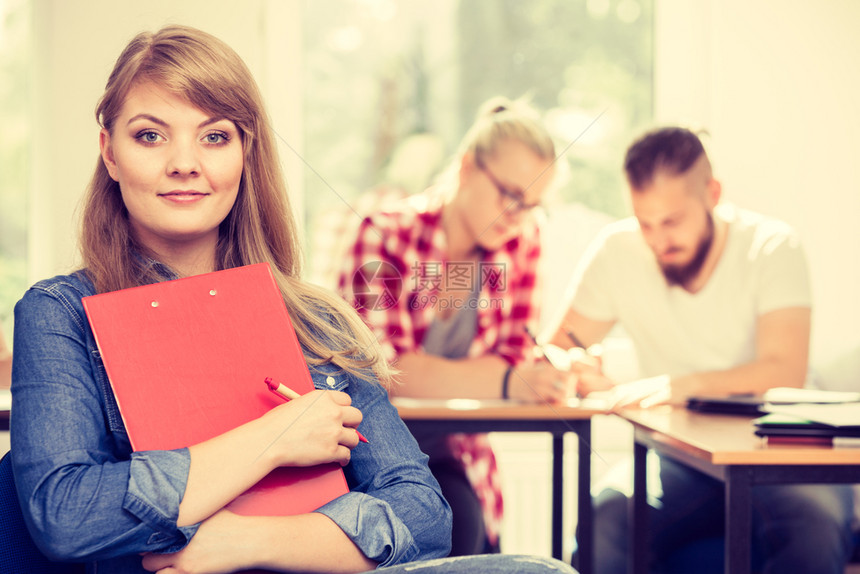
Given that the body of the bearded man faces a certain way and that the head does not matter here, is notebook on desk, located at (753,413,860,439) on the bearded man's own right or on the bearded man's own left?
on the bearded man's own left

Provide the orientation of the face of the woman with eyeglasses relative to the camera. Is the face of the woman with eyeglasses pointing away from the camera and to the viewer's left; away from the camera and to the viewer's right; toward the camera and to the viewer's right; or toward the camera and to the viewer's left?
toward the camera and to the viewer's right

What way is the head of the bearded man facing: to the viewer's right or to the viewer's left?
to the viewer's left

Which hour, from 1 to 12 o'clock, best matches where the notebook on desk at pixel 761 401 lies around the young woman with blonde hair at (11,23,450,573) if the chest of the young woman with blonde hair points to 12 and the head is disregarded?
The notebook on desk is roughly at 8 o'clock from the young woman with blonde hair.

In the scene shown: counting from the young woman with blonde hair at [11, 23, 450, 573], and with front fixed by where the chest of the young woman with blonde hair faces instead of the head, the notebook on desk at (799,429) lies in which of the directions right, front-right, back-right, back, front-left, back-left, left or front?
left

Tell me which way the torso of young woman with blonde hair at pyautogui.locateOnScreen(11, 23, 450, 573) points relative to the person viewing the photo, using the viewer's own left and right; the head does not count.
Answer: facing the viewer

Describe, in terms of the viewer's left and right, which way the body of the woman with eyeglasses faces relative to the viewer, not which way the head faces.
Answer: facing the viewer and to the right of the viewer
